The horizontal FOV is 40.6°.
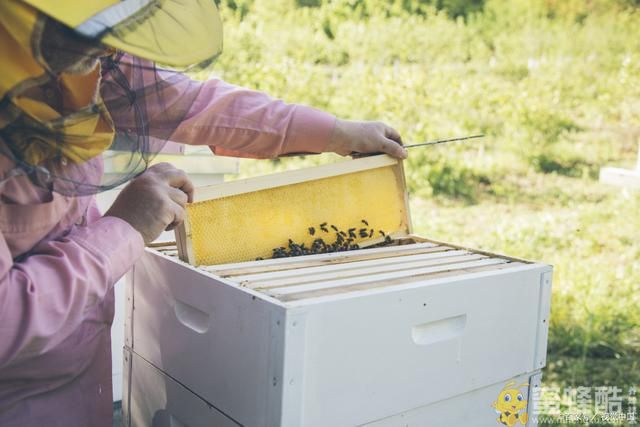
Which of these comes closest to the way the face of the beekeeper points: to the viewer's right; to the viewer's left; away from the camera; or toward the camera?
to the viewer's right

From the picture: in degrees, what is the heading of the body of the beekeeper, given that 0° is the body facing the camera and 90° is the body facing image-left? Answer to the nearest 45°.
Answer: approximately 270°
